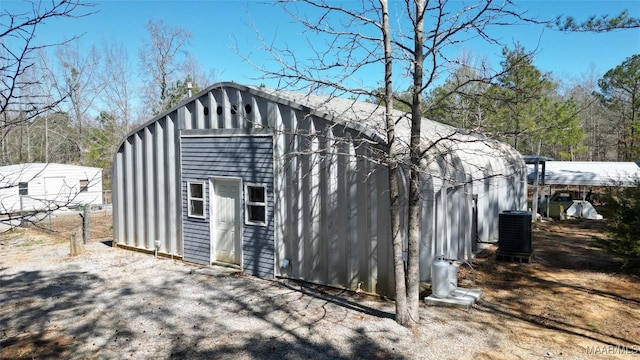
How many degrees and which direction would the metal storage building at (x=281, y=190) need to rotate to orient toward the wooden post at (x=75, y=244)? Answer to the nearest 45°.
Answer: approximately 45° to its right

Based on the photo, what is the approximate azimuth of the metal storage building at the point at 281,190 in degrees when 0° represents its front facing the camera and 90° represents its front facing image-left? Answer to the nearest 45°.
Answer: approximately 45°

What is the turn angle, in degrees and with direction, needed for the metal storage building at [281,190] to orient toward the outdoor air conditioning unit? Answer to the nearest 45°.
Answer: approximately 135° to its left

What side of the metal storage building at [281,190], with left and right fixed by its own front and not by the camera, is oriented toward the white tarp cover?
back

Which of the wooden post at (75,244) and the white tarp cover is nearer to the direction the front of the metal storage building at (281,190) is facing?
the wooden post
